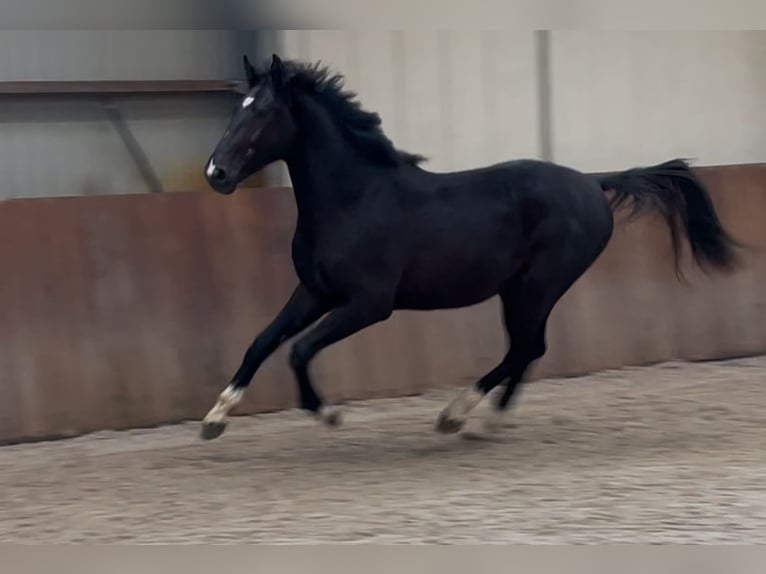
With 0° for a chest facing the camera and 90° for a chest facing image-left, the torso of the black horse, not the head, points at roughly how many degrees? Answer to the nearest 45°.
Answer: approximately 90°
